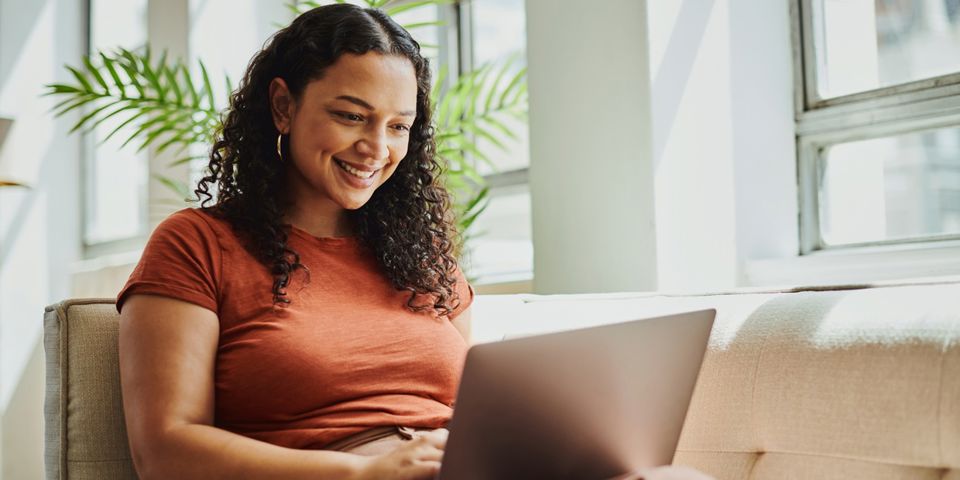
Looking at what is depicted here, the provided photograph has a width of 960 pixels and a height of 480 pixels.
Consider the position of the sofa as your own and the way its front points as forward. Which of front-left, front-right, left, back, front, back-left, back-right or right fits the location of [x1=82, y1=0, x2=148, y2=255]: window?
back-right

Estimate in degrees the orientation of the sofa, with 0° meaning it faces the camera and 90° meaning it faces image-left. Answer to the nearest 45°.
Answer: approximately 0°

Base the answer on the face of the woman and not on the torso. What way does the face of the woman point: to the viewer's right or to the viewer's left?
to the viewer's right

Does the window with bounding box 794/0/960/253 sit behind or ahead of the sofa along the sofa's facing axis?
behind

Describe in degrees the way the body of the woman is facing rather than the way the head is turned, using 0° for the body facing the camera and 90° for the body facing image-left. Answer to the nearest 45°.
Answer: approximately 315°

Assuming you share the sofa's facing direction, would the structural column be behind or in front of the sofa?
behind
